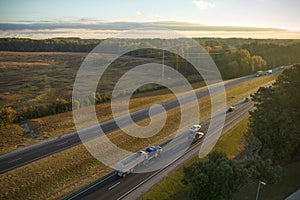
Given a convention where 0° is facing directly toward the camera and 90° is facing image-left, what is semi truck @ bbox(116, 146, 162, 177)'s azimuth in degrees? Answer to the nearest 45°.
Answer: approximately 225°

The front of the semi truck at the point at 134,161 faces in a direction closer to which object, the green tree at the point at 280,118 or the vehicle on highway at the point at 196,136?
the vehicle on highway

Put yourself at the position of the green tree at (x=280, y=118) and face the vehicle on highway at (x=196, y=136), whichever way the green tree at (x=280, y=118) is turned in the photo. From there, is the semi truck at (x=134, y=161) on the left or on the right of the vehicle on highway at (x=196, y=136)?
left

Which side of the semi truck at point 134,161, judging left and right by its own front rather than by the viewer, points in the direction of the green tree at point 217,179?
right

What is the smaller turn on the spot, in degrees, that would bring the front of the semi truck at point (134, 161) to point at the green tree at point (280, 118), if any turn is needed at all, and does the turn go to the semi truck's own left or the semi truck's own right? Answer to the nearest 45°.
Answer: approximately 45° to the semi truck's own right

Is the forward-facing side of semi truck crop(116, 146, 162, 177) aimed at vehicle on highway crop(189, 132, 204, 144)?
yes

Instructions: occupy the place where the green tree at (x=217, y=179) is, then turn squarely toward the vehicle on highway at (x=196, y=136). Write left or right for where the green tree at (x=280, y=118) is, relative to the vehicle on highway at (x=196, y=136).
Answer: right
